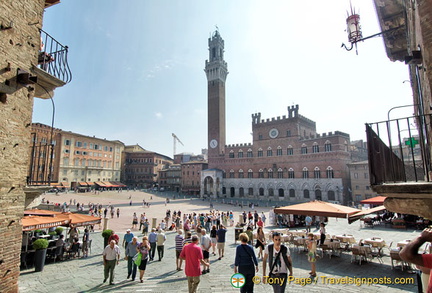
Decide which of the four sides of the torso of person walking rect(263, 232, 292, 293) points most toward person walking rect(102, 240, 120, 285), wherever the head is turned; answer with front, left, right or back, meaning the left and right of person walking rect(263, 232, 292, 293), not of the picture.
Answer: right

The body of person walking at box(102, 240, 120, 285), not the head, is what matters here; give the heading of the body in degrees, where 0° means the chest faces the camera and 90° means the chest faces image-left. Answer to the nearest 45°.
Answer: approximately 0°

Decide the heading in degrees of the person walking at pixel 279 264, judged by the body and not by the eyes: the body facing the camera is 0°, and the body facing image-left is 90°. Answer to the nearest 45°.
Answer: approximately 0°

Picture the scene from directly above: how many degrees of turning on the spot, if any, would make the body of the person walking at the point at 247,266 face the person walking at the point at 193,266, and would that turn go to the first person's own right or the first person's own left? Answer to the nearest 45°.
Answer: approximately 45° to the first person's own left

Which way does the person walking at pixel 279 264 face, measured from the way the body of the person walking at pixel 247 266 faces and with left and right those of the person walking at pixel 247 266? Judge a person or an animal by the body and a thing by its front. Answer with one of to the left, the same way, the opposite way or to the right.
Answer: the opposite way

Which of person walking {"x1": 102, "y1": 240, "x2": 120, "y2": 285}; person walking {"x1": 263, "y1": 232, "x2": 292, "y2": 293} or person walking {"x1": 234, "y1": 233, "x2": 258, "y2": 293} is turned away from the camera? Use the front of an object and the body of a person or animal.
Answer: person walking {"x1": 234, "y1": 233, "x2": 258, "y2": 293}

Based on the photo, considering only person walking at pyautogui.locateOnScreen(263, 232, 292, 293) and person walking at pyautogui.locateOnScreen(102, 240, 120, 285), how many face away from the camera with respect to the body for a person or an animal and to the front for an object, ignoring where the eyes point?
0

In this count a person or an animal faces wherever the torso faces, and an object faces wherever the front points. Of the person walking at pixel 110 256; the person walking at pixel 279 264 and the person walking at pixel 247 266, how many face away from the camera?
1

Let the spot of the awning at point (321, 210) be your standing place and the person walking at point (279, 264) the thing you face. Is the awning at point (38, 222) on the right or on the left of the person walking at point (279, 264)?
right

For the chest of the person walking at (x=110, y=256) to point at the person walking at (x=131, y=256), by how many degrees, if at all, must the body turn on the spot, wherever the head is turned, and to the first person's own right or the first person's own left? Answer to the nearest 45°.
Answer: approximately 135° to the first person's own left

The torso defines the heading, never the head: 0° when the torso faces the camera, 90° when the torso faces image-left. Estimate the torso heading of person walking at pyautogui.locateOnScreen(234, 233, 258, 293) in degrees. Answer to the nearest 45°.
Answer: approximately 180°
